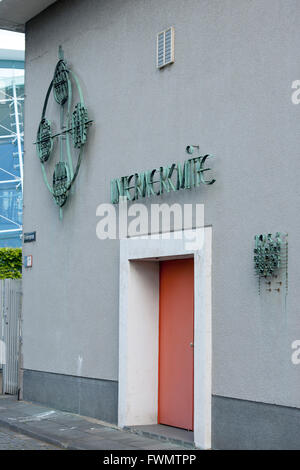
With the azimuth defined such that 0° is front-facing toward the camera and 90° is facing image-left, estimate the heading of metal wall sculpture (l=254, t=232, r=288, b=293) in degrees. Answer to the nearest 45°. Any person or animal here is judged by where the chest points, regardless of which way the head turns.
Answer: approximately 45°

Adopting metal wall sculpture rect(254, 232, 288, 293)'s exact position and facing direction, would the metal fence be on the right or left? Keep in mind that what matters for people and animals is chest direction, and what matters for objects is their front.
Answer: on its right

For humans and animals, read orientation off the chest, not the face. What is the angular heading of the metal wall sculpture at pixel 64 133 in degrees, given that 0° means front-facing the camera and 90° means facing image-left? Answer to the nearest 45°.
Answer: approximately 45°

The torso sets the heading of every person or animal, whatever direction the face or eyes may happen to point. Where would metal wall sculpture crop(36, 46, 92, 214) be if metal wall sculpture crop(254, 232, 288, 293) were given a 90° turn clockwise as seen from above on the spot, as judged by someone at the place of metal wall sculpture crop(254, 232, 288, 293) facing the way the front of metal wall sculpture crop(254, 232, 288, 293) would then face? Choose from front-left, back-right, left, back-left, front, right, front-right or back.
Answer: front

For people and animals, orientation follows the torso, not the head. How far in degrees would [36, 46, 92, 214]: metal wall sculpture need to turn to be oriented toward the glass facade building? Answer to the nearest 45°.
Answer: approximately 135° to its right
